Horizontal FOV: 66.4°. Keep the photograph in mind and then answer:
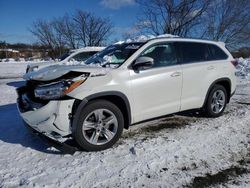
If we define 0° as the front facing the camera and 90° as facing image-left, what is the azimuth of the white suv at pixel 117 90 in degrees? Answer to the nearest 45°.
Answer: approximately 45°
